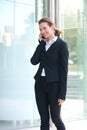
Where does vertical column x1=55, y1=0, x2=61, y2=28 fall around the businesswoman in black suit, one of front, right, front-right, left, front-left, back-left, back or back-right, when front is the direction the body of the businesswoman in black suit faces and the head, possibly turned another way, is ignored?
back-right

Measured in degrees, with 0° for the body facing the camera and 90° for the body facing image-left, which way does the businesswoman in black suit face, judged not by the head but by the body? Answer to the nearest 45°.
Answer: approximately 45°

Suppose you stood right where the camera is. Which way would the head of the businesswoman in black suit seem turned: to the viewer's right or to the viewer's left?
to the viewer's left
